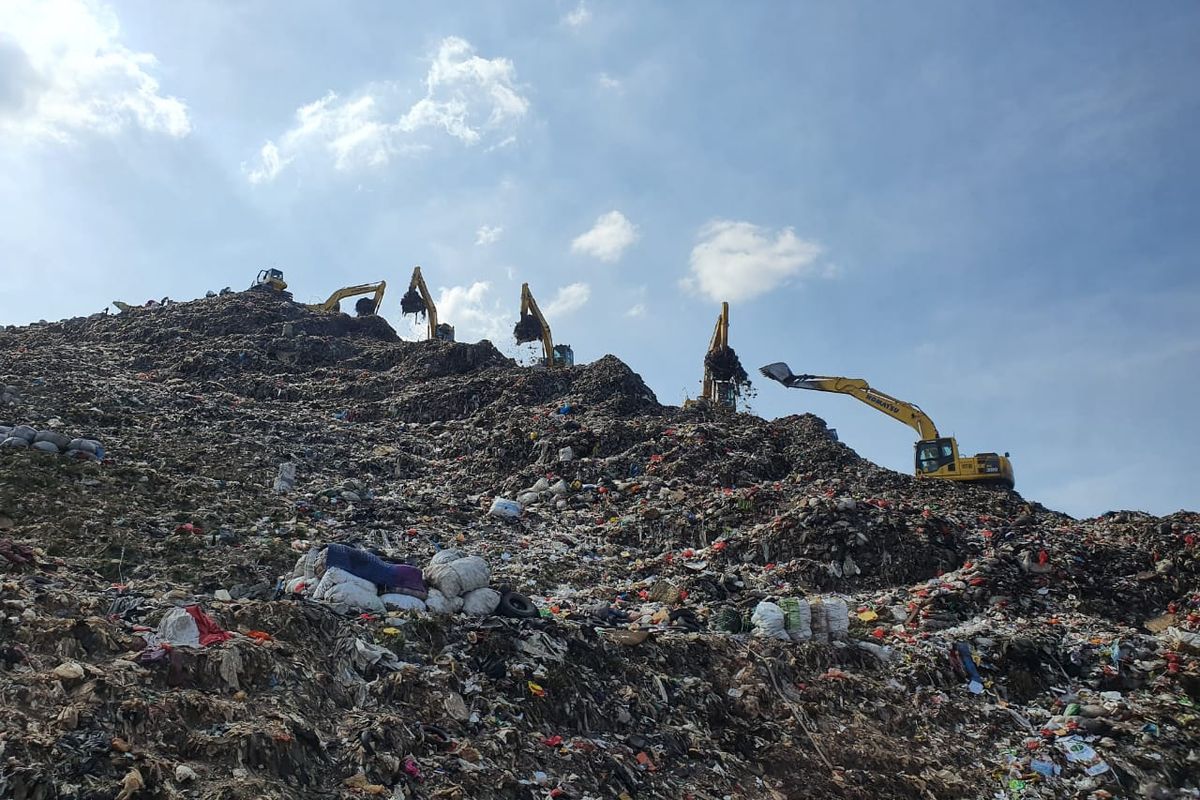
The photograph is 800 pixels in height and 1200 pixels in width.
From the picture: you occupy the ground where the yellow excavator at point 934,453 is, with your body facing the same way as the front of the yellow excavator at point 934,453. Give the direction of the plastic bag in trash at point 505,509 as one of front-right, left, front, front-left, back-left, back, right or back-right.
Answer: front-left

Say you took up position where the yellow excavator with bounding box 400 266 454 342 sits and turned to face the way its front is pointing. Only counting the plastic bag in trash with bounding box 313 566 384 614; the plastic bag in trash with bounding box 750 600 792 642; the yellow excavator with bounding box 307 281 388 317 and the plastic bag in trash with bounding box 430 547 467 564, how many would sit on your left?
3

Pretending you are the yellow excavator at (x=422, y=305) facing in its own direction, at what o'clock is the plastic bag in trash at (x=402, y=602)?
The plastic bag in trash is roughly at 9 o'clock from the yellow excavator.

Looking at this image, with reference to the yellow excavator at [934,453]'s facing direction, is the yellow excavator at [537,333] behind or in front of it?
in front

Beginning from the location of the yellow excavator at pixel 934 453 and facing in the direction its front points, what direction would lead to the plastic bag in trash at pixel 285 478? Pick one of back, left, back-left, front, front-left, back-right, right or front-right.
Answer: front-left

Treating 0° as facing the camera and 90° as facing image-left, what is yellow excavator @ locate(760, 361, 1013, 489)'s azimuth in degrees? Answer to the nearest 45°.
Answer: approximately 90°

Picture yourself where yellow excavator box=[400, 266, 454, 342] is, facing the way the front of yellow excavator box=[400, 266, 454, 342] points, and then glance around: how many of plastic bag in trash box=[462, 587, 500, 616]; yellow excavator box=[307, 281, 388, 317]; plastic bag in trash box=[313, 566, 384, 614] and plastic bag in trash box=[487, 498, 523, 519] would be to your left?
3

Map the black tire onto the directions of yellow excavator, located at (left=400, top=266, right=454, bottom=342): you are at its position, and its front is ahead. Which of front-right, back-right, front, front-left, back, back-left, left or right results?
left

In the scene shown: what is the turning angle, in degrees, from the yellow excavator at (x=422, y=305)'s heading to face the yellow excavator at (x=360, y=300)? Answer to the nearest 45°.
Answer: approximately 45° to its right

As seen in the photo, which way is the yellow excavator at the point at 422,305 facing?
to the viewer's left

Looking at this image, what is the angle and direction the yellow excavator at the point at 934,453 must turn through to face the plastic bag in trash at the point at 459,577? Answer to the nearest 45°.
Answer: approximately 90° to its left

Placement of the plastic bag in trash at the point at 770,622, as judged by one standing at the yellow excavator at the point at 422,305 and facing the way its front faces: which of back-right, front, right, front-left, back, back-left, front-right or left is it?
left

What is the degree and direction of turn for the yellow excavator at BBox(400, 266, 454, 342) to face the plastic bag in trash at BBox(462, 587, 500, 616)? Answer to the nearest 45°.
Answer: approximately 90° to its left

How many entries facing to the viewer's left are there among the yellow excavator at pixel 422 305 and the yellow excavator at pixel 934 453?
2
